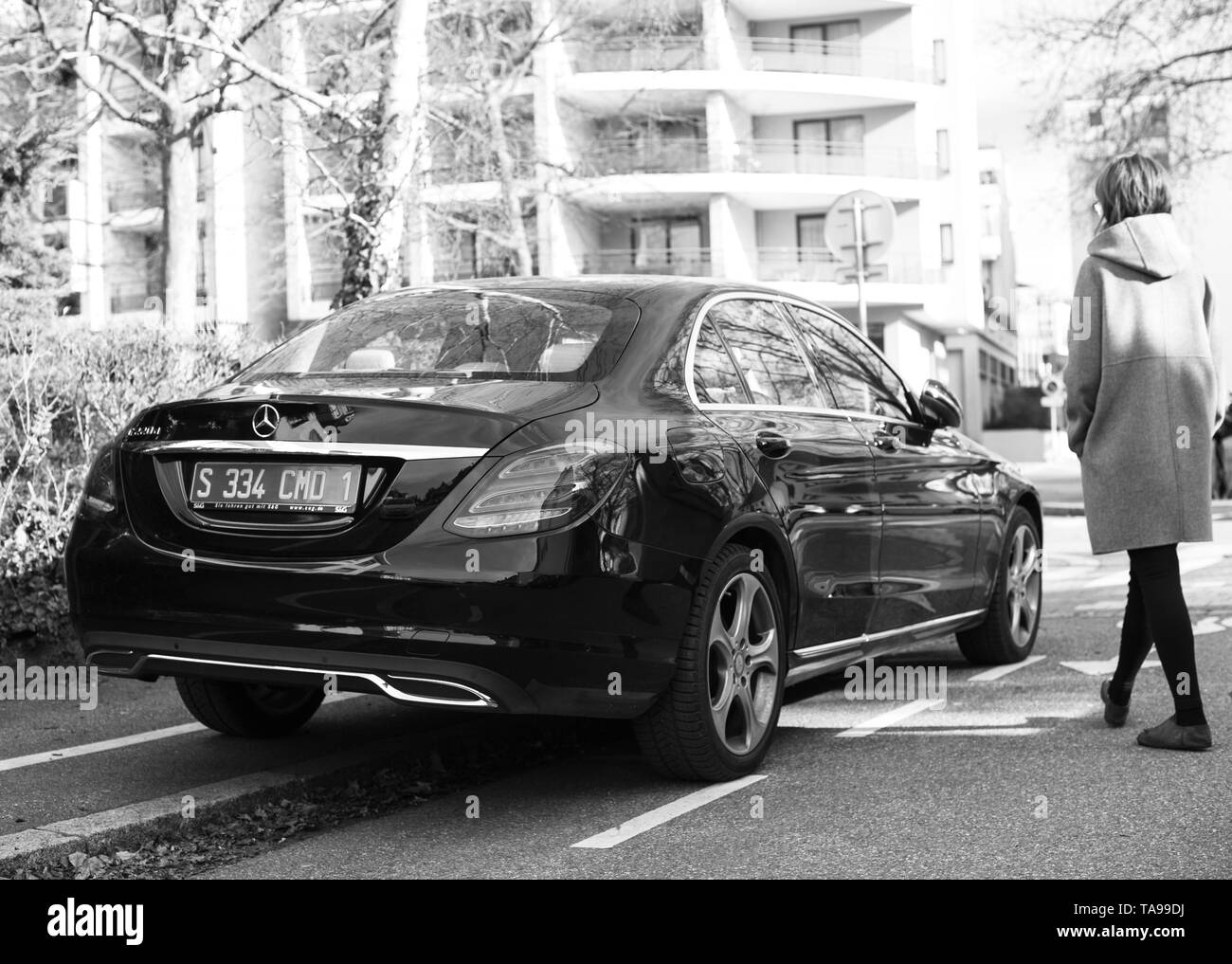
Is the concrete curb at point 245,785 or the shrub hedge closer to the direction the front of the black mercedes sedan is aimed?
the shrub hedge

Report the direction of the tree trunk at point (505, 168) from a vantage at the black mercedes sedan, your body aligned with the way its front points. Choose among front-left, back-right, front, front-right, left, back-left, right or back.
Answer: front-left

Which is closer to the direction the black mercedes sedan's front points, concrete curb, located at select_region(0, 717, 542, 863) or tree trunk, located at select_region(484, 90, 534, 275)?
the tree trunk

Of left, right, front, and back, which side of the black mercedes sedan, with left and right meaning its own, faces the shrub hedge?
left

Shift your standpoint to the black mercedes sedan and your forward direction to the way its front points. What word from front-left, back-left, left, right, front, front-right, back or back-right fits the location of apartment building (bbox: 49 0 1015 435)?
front-left

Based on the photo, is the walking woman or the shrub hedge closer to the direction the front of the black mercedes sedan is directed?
the walking woman

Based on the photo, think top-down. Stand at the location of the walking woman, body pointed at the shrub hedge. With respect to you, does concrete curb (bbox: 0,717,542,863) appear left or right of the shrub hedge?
left

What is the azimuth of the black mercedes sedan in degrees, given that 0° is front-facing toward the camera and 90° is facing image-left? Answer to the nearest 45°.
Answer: approximately 225°
